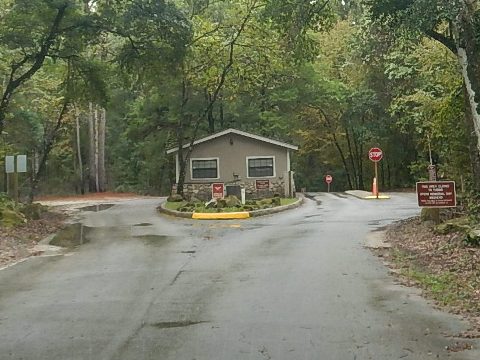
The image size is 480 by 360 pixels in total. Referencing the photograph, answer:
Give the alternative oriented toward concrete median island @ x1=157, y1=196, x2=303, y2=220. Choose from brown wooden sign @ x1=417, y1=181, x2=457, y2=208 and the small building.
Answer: the small building

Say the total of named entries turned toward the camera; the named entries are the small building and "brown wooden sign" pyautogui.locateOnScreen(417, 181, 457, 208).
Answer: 2

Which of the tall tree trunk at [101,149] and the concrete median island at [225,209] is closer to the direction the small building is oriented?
the concrete median island

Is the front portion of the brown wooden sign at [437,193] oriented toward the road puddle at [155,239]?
no

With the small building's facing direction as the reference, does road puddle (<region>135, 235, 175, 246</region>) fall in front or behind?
in front

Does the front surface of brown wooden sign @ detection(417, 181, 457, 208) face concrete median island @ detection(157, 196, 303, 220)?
no

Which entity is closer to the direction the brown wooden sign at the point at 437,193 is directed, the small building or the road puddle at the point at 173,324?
the road puddle

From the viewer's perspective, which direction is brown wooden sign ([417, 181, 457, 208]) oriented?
toward the camera

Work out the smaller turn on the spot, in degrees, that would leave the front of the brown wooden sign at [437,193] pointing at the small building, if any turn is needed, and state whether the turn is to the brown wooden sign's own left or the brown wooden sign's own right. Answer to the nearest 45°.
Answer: approximately 135° to the brown wooden sign's own right

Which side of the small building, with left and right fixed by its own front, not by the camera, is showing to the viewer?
front

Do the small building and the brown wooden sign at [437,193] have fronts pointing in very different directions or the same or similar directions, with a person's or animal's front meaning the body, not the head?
same or similar directions

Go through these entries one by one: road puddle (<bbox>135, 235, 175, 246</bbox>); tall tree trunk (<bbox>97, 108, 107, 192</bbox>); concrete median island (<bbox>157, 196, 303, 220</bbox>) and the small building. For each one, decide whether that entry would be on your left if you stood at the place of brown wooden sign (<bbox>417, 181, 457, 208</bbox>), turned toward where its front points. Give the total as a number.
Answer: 0

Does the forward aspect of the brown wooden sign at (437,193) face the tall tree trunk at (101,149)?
no

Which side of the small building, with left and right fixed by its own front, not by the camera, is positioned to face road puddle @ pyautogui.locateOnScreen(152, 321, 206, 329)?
front

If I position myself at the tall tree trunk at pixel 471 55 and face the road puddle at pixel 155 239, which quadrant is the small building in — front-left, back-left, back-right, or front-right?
front-right

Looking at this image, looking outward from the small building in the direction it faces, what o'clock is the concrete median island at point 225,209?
The concrete median island is roughly at 12 o'clock from the small building.
